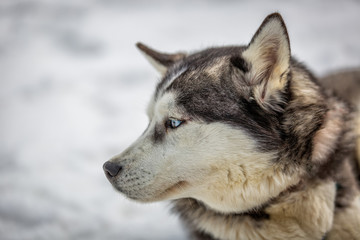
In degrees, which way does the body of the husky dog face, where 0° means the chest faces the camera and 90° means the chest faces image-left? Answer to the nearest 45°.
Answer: approximately 90°
